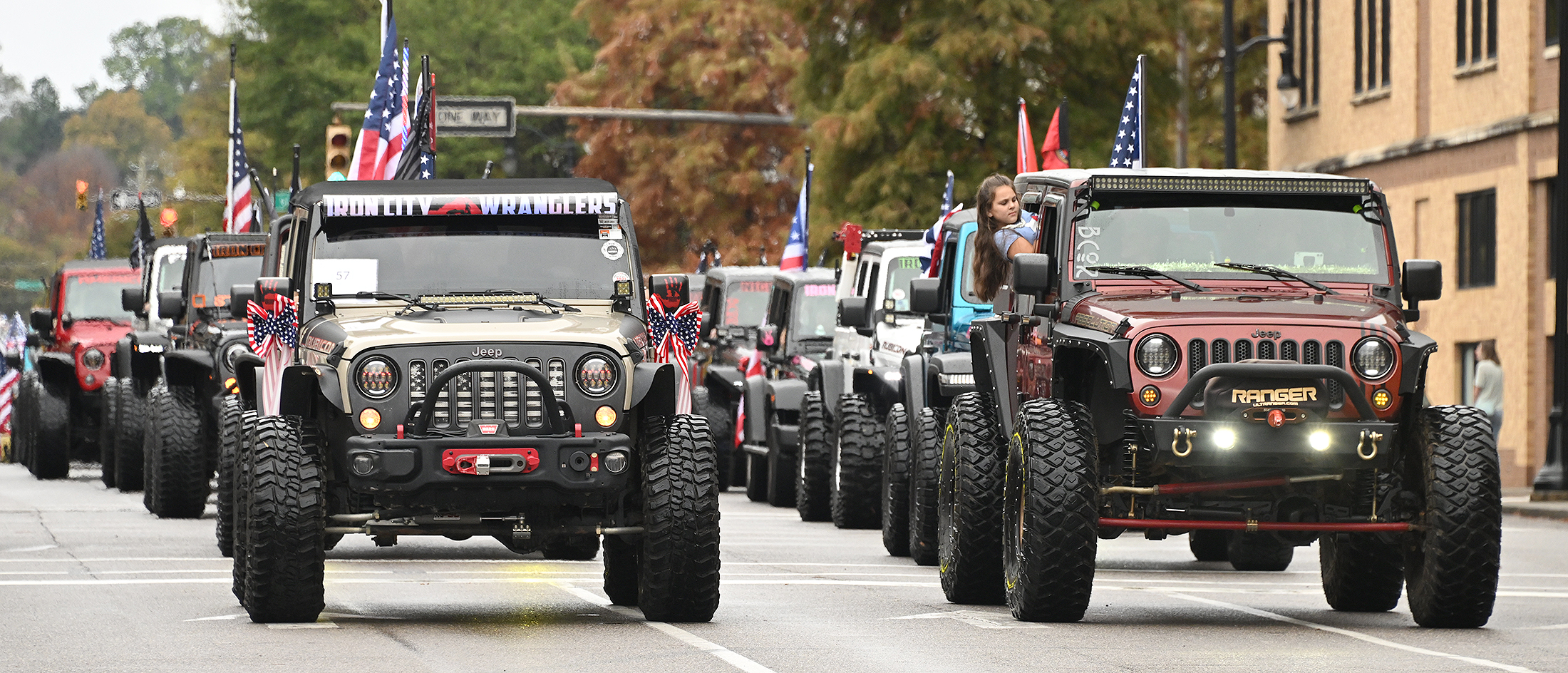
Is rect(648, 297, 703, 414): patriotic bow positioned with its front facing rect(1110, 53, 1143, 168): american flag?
no

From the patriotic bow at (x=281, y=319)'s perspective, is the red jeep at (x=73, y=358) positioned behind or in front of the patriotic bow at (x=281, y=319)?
behind

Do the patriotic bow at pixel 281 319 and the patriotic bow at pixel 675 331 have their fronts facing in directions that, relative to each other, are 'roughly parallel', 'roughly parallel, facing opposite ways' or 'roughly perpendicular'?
roughly parallel

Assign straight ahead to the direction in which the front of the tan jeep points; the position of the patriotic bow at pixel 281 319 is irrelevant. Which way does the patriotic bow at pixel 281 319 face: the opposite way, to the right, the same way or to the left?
the same way

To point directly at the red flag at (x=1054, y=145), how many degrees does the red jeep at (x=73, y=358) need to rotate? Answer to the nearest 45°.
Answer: approximately 45° to its left

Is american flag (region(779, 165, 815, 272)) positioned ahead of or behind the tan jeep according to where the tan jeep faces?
behind

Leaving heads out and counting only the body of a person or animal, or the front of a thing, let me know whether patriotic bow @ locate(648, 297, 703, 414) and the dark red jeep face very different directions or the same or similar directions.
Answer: same or similar directions

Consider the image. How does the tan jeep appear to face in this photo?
toward the camera

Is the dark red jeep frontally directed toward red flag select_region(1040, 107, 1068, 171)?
no

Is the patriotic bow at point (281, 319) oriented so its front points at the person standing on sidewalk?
no

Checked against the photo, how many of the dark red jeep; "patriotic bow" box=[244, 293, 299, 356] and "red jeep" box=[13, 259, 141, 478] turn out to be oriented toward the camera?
3

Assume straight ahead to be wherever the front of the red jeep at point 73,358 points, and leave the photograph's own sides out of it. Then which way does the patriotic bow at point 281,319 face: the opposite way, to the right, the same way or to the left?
the same way

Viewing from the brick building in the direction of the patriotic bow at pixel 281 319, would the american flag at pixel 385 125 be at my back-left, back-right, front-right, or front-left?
front-right

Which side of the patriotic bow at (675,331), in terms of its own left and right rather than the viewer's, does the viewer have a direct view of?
front

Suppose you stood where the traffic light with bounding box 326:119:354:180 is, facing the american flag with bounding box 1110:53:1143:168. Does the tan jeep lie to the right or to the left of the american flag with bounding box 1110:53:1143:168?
right
